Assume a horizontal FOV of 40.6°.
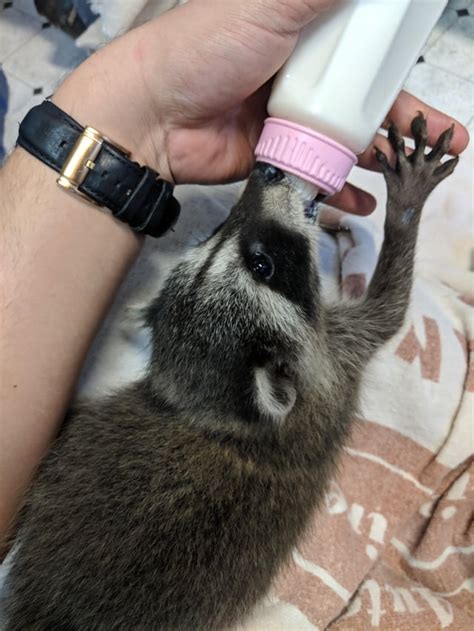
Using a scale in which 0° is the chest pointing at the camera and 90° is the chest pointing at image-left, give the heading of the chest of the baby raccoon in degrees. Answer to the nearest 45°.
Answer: approximately 225°
